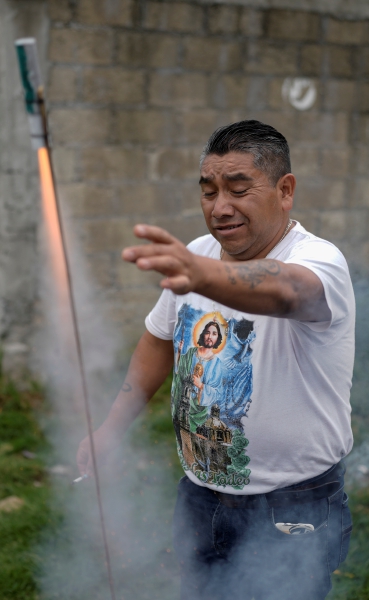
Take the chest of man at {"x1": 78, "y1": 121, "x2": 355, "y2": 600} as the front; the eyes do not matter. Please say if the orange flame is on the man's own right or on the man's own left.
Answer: on the man's own right

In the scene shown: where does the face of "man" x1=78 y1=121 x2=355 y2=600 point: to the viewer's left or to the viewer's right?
to the viewer's left

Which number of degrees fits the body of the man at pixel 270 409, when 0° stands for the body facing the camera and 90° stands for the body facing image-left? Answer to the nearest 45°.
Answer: approximately 45°
